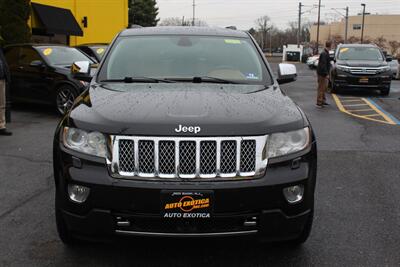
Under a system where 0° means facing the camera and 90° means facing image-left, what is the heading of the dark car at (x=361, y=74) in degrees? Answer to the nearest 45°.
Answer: approximately 0°

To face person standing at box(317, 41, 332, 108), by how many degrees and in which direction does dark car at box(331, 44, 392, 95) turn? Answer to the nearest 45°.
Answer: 0° — it already faces them

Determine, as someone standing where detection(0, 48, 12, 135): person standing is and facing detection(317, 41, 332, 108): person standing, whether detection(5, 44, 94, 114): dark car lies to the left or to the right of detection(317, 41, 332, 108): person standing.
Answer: left

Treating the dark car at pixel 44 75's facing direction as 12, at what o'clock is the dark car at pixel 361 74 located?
the dark car at pixel 361 74 is roughly at 10 o'clock from the dark car at pixel 44 75.

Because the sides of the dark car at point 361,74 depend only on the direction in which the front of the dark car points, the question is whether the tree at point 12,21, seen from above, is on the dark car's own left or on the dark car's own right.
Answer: on the dark car's own right

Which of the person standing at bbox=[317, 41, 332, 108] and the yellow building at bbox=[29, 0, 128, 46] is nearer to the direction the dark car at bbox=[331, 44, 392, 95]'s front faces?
the person standing

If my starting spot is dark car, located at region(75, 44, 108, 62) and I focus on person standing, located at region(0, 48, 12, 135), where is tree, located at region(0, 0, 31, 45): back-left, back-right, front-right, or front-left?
back-right

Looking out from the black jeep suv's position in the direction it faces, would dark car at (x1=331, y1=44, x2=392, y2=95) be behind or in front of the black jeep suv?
behind

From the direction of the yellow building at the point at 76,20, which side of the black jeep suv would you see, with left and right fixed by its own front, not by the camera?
back

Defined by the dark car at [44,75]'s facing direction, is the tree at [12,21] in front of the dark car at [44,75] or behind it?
behind
